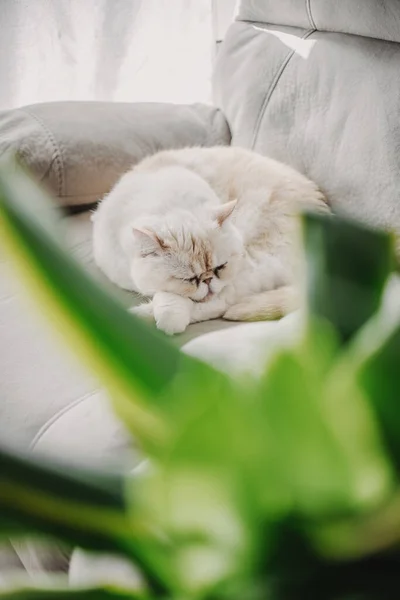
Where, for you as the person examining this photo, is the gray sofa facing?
facing the viewer and to the left of the viewer

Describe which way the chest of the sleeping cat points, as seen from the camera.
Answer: toward the camera
